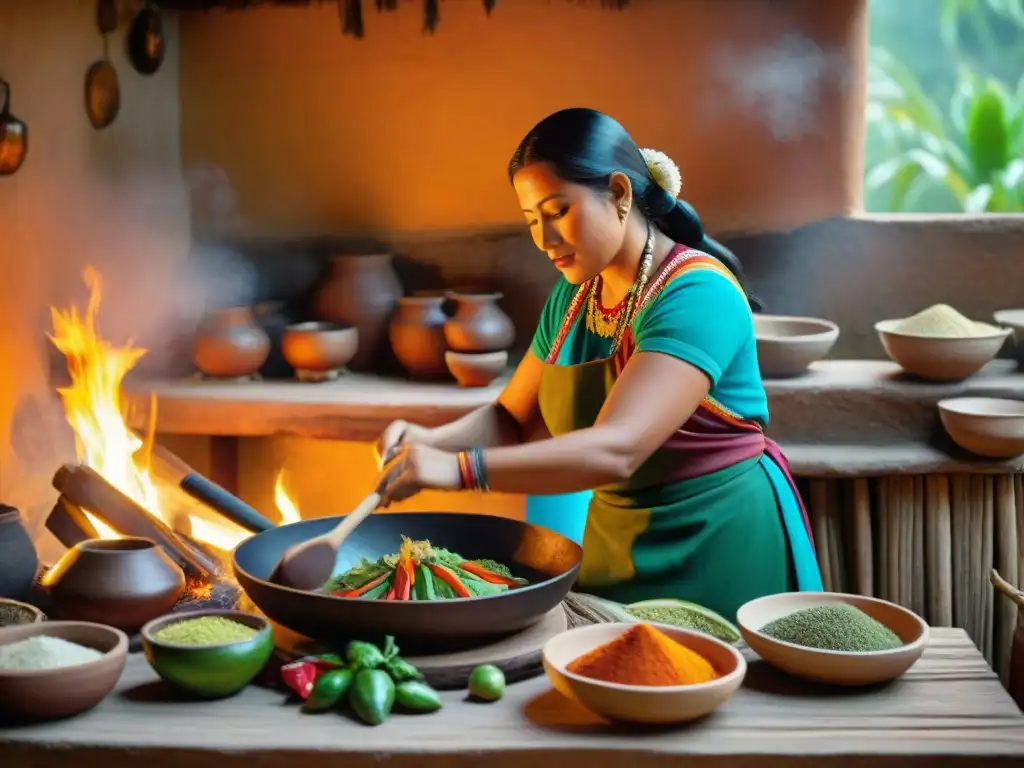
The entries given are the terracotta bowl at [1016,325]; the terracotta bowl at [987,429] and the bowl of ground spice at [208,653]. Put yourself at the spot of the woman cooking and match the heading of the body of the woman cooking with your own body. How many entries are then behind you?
2

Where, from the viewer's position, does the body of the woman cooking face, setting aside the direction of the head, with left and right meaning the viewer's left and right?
facing the viewer and to the left of the viewer

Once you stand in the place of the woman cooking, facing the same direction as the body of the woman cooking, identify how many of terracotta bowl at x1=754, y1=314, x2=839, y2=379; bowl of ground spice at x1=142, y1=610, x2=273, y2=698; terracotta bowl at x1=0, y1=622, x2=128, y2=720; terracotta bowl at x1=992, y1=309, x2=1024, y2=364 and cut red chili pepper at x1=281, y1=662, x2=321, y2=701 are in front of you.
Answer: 3

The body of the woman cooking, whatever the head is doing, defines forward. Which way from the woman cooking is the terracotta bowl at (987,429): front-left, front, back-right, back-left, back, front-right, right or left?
back

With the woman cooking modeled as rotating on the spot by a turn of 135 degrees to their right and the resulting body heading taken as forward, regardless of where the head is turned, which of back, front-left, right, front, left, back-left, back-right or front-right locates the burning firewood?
left

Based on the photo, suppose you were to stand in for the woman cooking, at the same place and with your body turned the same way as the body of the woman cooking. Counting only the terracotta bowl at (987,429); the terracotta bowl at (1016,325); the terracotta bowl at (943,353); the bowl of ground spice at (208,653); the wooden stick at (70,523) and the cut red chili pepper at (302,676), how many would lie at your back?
3

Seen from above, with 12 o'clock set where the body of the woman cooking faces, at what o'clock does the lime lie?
The lime is roughly at 11 o'clock from the woman cooking.

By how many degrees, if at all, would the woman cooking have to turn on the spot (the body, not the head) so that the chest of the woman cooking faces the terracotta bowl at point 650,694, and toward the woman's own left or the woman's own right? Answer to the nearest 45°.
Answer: approximately 45° to the woman's own left

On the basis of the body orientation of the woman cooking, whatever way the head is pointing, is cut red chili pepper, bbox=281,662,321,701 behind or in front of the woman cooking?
in front

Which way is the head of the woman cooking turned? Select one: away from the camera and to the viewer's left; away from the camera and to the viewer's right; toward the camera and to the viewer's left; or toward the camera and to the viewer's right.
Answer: toward the camera and to the viewer's left

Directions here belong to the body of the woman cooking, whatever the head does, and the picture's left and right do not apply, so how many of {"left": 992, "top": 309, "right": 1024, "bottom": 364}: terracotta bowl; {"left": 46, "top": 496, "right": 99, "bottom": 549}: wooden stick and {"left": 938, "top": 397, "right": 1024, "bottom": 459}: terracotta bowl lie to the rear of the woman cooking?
2

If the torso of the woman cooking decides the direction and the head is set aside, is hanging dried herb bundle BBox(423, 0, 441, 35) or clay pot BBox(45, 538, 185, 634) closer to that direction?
the clay pot

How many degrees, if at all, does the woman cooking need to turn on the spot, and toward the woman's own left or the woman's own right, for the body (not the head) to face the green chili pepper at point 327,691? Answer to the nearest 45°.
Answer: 0° — they already face it

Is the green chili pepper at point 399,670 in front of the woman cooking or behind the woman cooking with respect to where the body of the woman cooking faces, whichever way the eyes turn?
in front

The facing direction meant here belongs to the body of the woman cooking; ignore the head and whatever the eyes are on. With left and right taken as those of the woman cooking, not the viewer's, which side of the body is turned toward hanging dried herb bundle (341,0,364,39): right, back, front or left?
right

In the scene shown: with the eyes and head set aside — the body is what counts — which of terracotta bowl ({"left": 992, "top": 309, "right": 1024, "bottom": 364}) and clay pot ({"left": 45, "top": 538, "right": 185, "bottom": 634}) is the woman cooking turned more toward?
the clay pot

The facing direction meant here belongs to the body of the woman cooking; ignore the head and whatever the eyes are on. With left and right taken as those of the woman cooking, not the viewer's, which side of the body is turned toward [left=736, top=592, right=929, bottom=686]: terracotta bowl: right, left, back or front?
left
